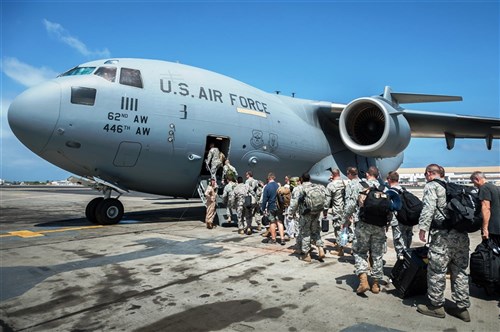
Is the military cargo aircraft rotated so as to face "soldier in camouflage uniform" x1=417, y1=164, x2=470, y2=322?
no

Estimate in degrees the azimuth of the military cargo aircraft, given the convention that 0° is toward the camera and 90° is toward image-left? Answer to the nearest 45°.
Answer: approximately 45°

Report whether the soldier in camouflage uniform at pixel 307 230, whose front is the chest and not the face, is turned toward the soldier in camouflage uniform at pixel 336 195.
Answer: no

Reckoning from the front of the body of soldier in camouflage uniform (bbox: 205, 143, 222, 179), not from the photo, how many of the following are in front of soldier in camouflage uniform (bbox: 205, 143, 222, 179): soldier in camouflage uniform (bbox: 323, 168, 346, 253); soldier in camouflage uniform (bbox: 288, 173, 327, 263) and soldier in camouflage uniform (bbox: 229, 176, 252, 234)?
0

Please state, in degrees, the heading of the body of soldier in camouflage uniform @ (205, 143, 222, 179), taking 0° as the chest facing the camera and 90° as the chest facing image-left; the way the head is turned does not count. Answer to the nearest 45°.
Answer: approximately 180°

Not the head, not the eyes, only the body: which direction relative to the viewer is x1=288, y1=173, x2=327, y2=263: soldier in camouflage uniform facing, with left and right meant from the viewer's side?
facing away from the viewer and to the left of the viewer

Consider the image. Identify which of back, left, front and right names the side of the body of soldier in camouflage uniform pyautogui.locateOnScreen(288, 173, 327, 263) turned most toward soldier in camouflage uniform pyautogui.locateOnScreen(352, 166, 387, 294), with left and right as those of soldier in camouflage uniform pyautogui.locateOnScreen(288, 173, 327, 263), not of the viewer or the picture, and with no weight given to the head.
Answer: back

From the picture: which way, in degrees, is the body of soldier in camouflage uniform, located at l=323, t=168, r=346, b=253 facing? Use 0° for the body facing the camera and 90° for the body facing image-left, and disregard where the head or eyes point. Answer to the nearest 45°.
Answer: approximately 135°

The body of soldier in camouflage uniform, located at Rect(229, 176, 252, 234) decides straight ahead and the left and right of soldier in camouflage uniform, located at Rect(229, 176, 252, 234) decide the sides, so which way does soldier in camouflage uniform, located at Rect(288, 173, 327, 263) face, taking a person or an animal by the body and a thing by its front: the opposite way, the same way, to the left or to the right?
the same way

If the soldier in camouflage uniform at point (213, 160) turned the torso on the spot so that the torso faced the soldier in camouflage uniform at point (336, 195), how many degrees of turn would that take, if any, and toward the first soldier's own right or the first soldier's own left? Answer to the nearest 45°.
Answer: approximately 135° to the first soldier's own right

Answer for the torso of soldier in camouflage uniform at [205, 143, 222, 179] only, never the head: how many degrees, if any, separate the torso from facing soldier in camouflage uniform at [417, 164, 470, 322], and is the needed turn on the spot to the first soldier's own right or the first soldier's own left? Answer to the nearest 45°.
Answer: approximately 180°

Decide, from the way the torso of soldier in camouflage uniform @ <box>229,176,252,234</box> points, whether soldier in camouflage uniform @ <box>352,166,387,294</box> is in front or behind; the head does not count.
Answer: behind

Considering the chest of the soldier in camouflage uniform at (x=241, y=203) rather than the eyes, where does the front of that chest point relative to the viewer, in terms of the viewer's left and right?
facing away from the viewer and to the left of the viewer

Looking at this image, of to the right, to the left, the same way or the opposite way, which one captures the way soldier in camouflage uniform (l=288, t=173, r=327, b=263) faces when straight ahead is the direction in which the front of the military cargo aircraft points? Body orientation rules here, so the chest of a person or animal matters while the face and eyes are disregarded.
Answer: to the right

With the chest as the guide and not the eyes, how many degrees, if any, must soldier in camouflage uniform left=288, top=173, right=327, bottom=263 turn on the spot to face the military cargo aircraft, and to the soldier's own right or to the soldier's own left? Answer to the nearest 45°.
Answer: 0° — they already face it

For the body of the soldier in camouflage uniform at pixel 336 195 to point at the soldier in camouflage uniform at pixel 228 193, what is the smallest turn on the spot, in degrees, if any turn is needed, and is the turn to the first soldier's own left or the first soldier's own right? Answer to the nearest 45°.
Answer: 0° — they already face them
